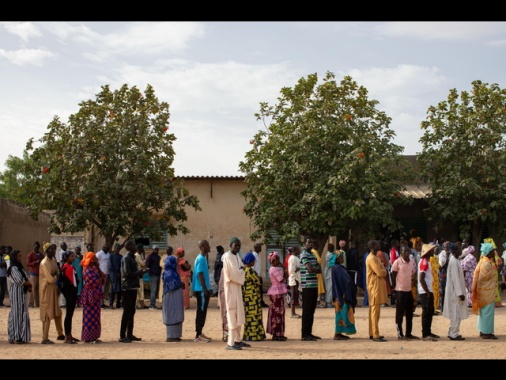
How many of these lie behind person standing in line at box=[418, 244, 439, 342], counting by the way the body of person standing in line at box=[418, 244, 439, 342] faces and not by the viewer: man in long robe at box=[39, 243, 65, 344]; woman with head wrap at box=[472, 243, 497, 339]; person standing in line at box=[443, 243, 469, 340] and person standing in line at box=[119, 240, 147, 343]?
2
